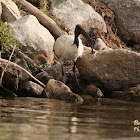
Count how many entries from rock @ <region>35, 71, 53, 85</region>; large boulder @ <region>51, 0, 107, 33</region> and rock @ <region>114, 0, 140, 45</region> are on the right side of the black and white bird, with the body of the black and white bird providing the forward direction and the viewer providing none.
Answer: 1

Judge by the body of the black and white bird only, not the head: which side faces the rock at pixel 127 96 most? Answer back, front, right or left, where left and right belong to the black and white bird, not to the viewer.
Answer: front

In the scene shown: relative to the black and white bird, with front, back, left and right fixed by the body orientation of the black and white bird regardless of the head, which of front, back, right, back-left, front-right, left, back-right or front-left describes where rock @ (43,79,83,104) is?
front-right

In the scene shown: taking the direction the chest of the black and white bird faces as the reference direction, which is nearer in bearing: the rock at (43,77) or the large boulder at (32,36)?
the rock

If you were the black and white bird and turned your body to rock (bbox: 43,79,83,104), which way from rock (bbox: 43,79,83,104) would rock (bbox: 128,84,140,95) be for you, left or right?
left

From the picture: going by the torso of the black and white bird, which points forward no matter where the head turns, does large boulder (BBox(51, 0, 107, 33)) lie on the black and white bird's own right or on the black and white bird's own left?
on the black and white bird's own left

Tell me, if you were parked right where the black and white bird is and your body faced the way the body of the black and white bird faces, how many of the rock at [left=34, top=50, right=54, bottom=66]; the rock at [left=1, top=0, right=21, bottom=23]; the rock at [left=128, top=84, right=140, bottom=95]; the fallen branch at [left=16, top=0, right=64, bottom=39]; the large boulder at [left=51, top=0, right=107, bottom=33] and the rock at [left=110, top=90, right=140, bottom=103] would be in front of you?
2

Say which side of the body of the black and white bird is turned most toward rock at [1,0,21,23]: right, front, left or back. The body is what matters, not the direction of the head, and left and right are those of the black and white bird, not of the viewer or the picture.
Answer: back

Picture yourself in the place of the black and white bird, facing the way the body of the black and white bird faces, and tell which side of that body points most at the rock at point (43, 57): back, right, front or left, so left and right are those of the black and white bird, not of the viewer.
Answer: back

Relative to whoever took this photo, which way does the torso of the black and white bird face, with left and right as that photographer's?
facing the viewer and to the right of the viewer

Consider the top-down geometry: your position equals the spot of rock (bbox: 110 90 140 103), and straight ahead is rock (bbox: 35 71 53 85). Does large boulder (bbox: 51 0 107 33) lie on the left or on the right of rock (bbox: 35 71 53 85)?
right

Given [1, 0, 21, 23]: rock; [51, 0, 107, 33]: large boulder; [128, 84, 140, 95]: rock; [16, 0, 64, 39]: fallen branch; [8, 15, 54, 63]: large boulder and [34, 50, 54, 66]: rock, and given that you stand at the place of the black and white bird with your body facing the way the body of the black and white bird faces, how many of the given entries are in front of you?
1

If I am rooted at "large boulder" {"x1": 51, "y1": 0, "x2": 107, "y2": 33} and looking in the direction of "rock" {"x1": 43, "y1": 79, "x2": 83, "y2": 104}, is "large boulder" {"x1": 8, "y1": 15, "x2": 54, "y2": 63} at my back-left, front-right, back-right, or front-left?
front-right
